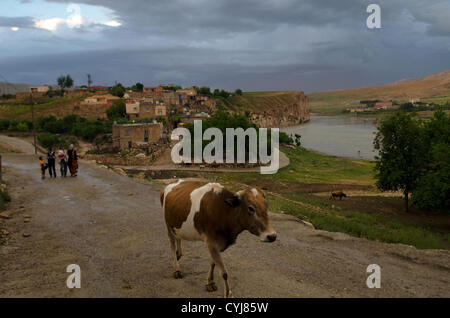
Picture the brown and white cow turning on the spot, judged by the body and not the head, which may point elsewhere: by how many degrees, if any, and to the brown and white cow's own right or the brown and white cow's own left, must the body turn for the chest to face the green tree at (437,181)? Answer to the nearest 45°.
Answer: approximately 90° to the brown and white cow's own left

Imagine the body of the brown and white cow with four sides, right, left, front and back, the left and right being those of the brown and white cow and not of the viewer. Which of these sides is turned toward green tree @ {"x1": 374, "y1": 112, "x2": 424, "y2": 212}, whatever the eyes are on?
left

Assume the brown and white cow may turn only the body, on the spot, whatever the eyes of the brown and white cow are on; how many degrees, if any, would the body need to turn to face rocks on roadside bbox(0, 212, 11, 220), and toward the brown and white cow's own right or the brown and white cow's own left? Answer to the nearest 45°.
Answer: approximately 180°

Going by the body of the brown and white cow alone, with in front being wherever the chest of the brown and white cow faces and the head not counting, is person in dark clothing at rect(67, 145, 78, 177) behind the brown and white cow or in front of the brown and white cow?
behind

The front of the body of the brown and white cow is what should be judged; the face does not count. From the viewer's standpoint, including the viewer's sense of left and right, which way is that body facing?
facing the viewer and to the right of the viewer
